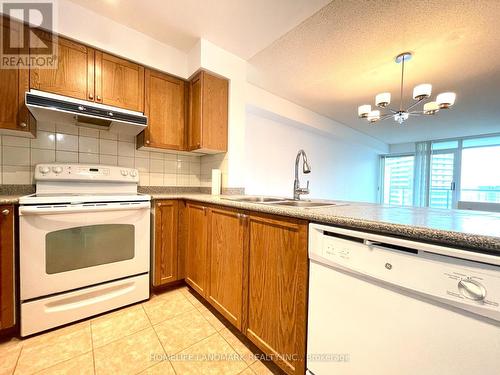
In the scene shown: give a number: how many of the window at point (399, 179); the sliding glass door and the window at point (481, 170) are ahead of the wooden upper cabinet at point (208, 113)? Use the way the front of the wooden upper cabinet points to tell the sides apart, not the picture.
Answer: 0

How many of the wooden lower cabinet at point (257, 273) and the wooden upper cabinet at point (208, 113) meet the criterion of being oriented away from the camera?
0

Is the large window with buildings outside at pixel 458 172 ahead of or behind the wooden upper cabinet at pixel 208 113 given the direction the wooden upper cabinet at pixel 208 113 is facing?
behind

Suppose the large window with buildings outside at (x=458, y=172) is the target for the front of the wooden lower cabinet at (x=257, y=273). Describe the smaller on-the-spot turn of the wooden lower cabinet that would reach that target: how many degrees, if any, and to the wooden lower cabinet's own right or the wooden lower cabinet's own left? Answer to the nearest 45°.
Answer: approximately 180°

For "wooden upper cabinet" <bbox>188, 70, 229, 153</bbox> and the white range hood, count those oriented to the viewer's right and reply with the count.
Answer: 0

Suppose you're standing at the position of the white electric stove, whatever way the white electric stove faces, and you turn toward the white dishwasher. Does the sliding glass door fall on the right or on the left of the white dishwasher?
left

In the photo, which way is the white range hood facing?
toward the camera

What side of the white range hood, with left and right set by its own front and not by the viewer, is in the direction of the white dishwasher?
front

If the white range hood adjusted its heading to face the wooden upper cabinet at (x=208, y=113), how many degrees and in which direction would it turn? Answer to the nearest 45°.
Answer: approximately 90° to its left

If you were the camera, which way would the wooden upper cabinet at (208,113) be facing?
facing the viewer and to the left of the viewer

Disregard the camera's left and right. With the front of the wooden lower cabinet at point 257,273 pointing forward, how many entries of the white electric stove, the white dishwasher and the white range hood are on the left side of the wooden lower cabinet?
1

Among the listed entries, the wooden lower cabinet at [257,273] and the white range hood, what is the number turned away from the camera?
0

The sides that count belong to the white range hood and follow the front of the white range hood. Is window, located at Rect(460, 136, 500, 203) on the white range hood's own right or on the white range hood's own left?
on the white range hood's own left

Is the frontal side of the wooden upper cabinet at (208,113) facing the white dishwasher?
no

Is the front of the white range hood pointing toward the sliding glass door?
no

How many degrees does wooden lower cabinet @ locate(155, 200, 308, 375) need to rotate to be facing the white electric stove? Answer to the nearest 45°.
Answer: approximately 45° to its right
